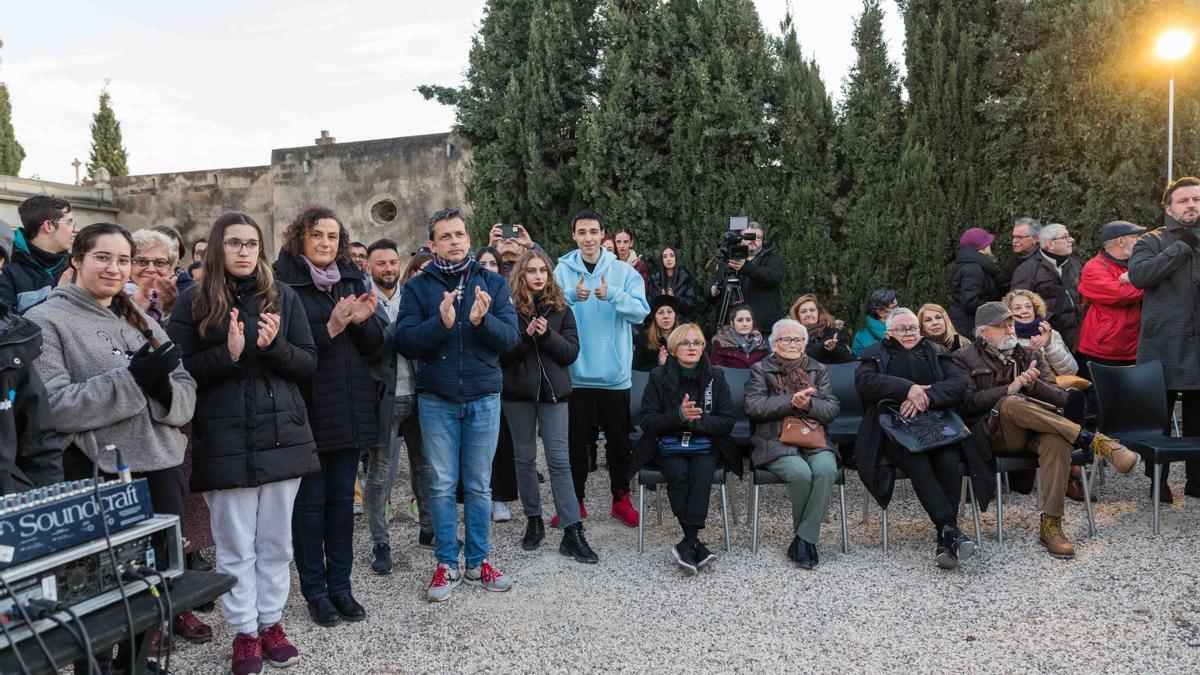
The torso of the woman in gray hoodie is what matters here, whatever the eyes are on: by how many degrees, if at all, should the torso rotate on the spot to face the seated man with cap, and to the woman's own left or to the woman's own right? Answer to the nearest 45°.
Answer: approximately 45° to the woman's own left

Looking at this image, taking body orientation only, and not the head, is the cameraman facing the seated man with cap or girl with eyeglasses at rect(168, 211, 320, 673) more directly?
the girl with eyeglasses

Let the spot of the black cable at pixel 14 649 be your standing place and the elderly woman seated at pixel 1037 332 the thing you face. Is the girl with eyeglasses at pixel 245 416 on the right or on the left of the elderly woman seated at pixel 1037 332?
left

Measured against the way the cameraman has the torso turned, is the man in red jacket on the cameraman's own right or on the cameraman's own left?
on the cameraman's own left

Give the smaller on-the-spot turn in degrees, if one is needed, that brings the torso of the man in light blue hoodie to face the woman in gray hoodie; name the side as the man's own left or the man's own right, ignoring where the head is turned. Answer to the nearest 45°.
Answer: approximately 45° to the man's own right

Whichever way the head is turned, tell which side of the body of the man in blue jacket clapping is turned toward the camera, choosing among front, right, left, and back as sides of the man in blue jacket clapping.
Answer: front

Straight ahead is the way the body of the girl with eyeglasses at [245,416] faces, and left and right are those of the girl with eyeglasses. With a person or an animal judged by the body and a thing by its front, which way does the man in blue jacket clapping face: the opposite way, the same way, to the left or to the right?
the same way

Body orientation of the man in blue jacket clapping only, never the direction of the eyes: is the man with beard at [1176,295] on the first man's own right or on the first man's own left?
on the first man's own left

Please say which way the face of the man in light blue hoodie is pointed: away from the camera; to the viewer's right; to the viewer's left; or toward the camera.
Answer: toward the camera

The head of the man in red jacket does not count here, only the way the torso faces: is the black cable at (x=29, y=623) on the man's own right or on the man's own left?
on the man's own right

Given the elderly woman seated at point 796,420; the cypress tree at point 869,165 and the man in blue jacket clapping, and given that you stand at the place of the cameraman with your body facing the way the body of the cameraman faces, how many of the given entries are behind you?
1

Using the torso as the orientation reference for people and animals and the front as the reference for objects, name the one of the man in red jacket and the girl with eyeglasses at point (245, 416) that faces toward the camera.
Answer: the girl with eyeglasses

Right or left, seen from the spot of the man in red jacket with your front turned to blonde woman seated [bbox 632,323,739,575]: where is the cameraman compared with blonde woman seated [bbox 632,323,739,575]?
right

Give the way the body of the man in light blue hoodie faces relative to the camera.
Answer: toward the camera

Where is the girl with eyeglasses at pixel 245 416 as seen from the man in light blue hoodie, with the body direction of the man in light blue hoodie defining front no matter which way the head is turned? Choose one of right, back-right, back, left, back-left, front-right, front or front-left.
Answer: front-right

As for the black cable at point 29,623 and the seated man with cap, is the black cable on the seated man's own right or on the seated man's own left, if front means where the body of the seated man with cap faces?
on the seated man's own right

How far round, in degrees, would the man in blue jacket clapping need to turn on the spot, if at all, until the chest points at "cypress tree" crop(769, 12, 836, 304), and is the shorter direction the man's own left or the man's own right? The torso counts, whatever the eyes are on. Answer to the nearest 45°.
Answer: approximately 135° to the man's own left

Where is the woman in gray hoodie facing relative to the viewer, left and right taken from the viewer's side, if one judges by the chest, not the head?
facing the viewer and to the right of the viewer
